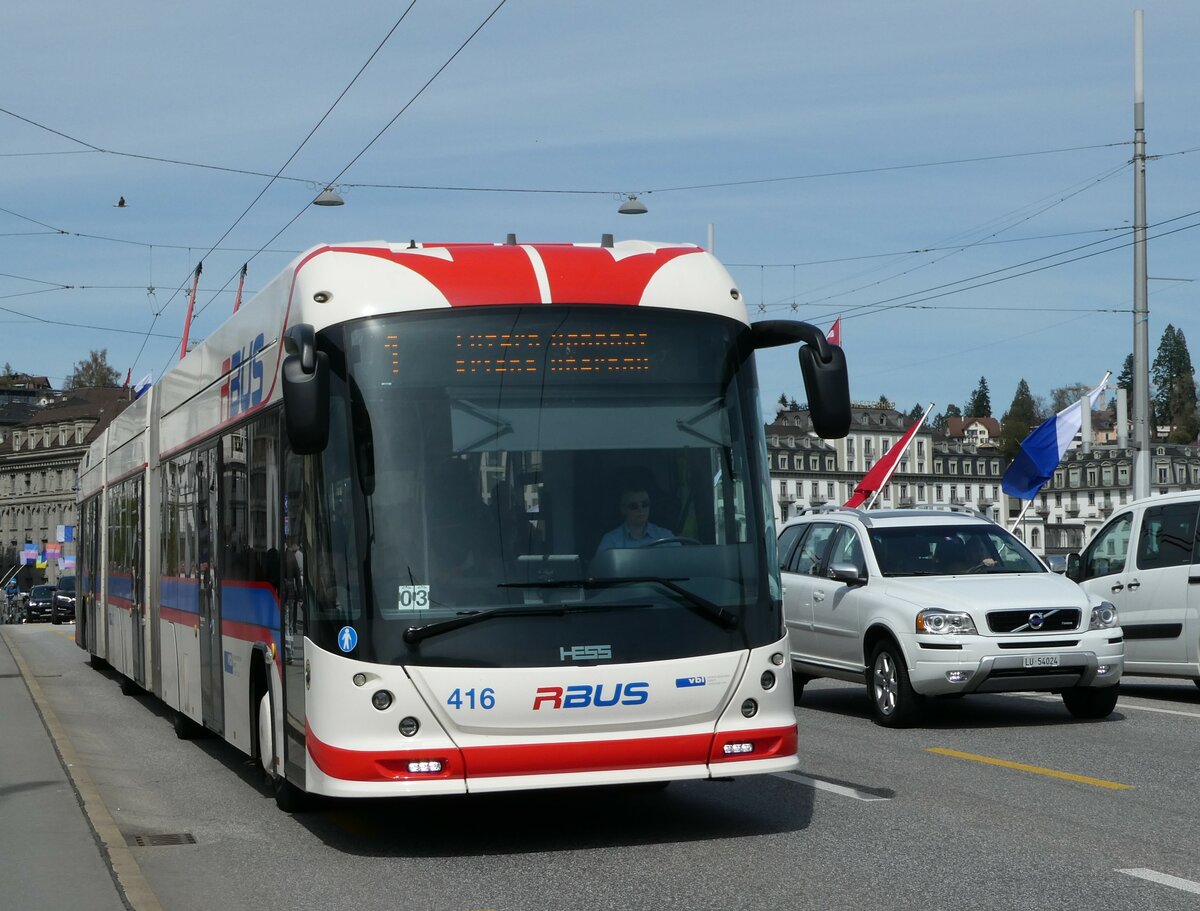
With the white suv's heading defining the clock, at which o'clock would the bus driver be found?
The bus driver is roughly at 2 o'clock from the white suv.

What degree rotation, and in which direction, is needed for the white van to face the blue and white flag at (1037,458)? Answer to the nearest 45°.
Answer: approximately 45° to its right

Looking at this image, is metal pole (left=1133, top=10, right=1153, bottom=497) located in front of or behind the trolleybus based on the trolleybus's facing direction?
behind

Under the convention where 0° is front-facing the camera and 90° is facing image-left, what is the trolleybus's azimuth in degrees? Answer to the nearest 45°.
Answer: approximately 0°

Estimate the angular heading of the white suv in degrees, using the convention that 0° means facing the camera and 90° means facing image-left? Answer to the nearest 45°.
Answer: approximately 315°
